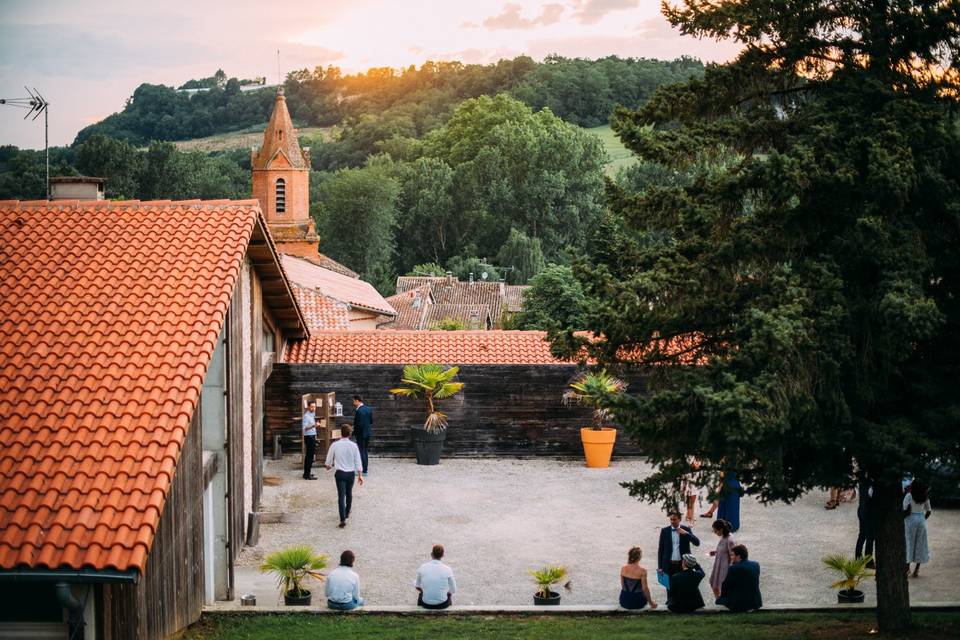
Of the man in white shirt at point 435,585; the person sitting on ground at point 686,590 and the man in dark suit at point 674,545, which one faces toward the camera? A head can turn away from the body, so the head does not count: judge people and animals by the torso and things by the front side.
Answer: the man in dark suit

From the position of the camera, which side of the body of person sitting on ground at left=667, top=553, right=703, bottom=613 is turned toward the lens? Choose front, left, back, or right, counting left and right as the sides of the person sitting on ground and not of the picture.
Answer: back

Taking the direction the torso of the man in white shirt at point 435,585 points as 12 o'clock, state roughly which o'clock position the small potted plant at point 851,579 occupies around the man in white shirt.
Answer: The small potted plant is roughly at 3 o'clock from the man in white shirt.

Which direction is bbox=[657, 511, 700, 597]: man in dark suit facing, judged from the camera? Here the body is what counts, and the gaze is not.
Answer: toward the camera

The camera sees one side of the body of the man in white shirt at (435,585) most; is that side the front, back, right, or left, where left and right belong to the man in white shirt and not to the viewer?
back

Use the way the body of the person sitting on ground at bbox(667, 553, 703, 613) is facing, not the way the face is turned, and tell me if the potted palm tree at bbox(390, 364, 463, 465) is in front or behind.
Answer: in front

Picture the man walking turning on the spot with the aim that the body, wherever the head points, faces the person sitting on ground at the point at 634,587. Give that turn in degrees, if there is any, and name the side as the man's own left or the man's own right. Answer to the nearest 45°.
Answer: approximately 135° to the man's own right

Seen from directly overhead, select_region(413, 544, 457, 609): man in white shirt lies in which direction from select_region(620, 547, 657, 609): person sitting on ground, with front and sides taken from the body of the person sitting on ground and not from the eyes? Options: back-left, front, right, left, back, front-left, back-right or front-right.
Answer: left

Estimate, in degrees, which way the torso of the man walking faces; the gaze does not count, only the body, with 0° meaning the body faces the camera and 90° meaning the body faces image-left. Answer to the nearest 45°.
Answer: approximately 180°

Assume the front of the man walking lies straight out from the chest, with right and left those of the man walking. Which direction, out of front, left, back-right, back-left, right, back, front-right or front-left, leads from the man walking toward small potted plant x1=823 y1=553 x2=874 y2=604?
back-right

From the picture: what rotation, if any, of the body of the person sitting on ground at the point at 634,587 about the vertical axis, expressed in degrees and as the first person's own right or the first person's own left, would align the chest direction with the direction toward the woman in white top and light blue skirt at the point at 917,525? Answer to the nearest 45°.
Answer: approximately 45° to the first person's own right

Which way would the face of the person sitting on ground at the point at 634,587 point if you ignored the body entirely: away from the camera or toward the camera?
away from the camera

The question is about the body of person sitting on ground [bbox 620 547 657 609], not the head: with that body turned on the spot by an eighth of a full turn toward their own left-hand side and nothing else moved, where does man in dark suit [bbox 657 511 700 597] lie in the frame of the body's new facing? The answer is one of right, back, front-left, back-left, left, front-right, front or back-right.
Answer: right

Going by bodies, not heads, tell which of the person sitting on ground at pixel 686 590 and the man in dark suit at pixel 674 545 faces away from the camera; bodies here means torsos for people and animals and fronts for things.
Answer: the person sitting on ground

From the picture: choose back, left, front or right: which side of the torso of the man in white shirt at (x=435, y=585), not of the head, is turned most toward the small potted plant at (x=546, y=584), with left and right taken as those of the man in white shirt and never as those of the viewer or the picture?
right

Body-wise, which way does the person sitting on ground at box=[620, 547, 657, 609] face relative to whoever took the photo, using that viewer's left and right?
facing away from the viewer

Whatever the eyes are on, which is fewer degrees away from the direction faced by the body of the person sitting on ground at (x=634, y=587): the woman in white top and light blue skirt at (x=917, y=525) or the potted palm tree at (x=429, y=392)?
the potted palm tree
